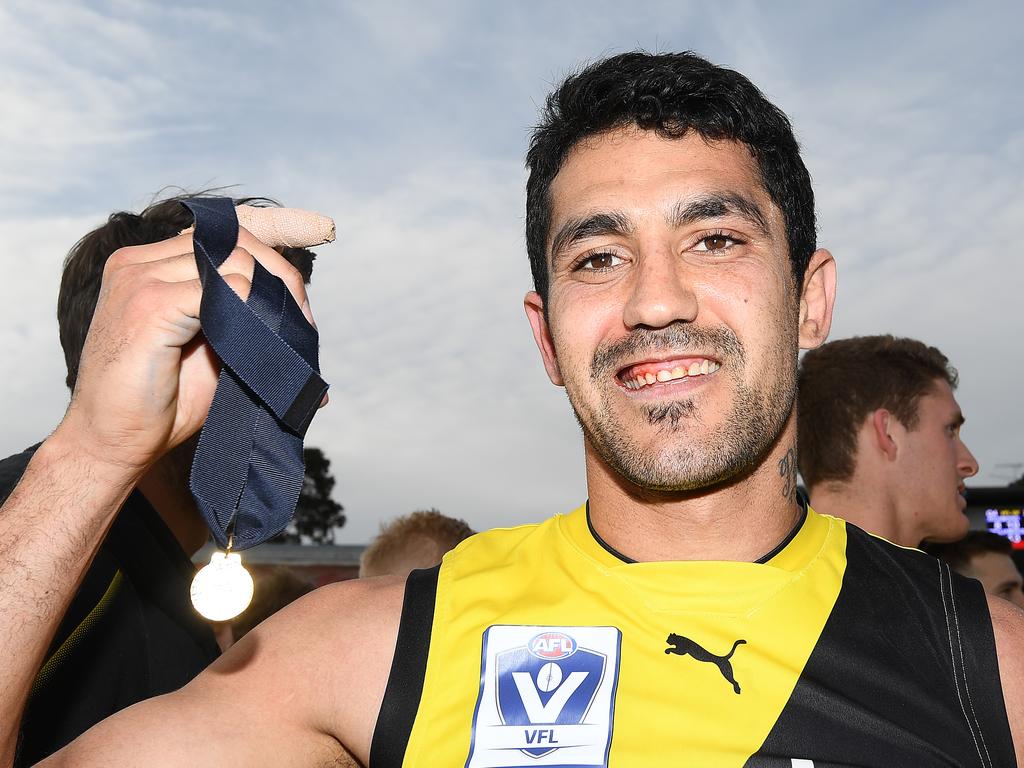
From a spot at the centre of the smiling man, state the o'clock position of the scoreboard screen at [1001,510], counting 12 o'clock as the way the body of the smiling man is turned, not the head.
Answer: The scoreboard screen is roughly at 7 o'clock from the smiling man.

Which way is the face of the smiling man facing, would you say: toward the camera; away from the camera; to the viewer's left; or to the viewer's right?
toward the camera

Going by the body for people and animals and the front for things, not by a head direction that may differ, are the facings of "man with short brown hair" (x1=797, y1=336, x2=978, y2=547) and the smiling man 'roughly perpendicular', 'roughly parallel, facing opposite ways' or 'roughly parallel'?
roughly perpendicular

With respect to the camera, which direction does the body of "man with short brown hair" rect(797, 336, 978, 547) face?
to the viewer's right

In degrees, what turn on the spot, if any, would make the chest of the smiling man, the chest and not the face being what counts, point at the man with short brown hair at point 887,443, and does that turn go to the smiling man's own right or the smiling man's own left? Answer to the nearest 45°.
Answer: approximately 135° to the smiling man's own left

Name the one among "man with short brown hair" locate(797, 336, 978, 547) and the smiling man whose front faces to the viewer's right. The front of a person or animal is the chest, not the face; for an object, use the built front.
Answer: the man with short brown hair

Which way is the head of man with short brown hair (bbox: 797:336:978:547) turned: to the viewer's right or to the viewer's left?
to the viewer's right

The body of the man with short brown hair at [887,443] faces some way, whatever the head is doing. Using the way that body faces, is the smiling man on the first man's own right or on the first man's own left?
on the first man's own right

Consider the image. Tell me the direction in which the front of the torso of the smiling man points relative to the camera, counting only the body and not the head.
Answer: toward the camera
